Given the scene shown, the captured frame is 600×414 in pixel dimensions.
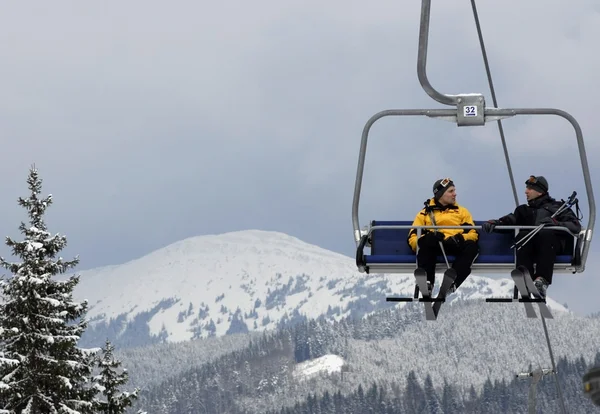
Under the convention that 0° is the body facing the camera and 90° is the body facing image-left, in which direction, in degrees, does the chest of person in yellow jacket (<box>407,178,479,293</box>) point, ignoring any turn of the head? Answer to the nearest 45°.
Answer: approximately 0°

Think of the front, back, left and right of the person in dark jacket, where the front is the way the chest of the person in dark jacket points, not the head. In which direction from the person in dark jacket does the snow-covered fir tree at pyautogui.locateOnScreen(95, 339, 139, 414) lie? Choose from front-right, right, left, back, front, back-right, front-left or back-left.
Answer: right

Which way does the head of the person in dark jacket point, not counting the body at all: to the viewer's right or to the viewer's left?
to the viewer's left

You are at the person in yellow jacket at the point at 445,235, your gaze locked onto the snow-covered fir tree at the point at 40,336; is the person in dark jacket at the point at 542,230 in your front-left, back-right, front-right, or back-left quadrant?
back-right

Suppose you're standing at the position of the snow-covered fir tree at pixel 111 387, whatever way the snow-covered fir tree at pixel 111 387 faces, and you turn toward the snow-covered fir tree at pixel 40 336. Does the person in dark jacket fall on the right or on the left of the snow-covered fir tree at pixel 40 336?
left

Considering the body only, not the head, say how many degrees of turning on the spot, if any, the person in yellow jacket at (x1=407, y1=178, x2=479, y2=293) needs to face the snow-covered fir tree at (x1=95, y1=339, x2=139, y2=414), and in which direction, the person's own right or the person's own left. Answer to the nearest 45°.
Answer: approximately 135° to the person's own right

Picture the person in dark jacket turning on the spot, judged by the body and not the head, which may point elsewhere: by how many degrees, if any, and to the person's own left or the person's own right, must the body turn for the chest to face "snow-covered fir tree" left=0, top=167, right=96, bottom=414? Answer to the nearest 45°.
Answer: approximately 90° to the person's own right

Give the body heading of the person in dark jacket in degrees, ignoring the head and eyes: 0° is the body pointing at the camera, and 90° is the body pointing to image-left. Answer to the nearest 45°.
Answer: approximately 45°

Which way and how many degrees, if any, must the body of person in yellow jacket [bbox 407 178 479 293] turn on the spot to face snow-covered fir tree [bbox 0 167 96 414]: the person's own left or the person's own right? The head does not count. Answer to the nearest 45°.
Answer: approximately 135° to the person's own right

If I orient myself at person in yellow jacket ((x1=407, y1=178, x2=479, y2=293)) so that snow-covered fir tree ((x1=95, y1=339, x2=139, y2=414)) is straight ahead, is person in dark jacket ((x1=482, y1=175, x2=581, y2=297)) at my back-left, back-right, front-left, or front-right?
back-right

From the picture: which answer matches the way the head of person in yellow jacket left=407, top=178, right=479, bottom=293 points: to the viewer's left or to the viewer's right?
to the viewer's right
